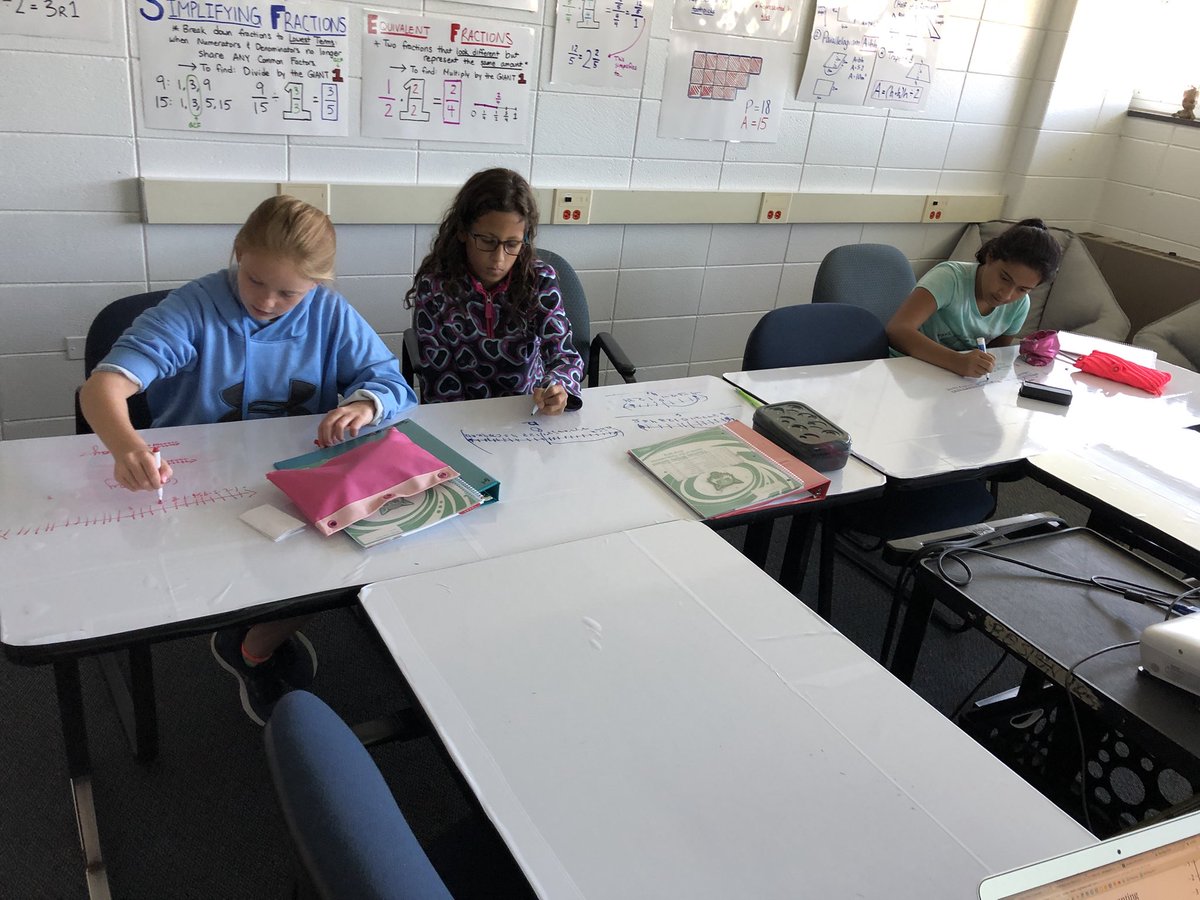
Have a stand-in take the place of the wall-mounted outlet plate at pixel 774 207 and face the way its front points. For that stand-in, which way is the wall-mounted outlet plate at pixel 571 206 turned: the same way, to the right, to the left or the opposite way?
the same way

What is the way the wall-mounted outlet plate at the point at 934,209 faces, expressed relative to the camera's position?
facing the viewer

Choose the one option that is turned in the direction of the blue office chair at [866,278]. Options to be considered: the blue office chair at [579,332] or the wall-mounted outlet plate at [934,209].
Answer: the wall-mounted outlet plate

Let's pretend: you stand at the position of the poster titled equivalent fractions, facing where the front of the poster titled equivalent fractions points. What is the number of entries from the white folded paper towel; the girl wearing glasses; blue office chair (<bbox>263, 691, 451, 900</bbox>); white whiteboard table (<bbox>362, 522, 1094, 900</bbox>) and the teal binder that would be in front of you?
5

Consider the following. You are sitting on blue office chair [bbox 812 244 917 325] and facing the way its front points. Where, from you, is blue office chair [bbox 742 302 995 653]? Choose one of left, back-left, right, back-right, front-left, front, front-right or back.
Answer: front

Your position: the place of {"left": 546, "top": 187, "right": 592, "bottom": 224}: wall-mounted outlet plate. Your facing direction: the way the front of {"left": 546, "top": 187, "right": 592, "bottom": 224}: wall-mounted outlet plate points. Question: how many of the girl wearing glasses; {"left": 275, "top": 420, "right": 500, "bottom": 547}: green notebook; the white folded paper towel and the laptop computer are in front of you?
4

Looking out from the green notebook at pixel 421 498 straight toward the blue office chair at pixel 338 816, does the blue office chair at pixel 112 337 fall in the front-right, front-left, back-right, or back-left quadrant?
back-right

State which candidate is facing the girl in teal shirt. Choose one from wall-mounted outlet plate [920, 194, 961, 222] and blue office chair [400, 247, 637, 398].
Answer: the wall-mounted outlet plate

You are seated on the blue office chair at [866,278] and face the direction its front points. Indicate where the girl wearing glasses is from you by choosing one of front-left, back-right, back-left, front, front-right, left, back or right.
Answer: front-right

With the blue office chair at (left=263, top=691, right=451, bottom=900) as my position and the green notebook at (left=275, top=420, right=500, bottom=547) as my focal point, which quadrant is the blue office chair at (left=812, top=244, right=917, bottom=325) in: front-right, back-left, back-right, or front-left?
front-right

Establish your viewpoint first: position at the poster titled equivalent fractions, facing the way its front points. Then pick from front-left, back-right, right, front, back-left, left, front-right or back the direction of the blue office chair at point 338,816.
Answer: front

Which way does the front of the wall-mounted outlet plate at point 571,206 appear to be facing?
toward the camera

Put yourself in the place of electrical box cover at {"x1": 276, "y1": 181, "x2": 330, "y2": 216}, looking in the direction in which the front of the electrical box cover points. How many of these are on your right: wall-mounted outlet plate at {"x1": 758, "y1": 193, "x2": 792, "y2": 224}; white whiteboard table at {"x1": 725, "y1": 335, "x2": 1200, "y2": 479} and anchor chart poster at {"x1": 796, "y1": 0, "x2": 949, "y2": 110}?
0

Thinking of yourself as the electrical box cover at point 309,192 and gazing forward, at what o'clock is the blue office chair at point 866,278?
The blue office chair is roughly at 9 o'clock from the electrical box cover.

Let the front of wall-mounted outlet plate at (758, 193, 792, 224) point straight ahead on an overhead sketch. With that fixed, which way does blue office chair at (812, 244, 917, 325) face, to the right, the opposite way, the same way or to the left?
the same way

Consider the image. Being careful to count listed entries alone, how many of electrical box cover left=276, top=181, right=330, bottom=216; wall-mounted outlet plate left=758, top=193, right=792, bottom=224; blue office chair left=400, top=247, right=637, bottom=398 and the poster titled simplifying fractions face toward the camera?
4

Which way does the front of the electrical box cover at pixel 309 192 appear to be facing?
toward the camera
